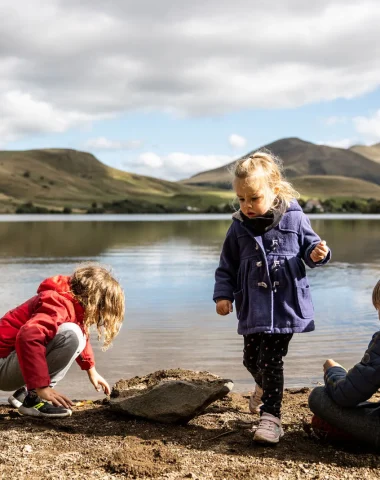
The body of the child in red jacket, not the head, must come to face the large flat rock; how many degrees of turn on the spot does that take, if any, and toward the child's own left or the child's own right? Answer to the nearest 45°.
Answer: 0° — they already face it

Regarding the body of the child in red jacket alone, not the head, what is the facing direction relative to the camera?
to the viewer's right

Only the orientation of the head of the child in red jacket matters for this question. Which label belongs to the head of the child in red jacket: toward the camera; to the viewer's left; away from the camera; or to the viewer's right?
to the viewer's right

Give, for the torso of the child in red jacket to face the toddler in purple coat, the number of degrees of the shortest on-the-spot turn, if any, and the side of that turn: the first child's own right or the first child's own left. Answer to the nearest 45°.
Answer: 0° — they already face them
